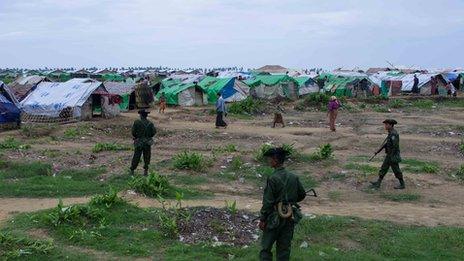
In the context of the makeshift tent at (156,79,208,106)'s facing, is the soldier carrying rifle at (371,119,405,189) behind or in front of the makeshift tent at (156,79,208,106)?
in front

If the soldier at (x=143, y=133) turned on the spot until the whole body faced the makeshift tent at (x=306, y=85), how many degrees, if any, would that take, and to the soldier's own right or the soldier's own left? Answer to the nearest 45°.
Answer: approximately 45° to the soldier's own right

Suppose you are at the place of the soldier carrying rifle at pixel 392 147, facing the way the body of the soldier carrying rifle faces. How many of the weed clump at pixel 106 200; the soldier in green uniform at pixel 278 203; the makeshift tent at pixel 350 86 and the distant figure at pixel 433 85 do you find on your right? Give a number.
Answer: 2

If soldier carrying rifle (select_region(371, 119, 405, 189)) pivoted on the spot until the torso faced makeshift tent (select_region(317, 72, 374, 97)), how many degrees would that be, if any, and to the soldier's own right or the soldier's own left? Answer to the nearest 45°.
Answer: approximately 90° to the soldier's own right

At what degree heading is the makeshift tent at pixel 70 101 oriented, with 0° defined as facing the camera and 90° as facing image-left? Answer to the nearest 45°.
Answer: approximately 315°

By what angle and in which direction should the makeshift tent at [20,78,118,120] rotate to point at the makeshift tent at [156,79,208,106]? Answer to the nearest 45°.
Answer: approximately 90° to its left

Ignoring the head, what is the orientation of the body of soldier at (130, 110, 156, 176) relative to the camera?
away from the camera

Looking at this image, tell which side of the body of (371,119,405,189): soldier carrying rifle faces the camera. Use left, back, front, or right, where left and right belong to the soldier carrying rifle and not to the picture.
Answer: left

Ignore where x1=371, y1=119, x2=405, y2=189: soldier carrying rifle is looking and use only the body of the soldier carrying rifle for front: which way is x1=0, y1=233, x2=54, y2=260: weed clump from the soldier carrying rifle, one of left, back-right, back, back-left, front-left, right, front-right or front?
front-left

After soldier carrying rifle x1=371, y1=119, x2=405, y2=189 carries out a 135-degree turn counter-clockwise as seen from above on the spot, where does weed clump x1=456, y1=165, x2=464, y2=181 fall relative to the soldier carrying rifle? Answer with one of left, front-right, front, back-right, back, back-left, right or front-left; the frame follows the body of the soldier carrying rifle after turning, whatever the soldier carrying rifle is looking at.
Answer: left

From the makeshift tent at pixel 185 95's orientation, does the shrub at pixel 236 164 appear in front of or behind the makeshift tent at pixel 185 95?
in front

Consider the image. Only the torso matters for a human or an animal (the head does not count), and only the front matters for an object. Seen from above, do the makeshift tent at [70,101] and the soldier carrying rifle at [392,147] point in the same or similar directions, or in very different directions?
very different directions

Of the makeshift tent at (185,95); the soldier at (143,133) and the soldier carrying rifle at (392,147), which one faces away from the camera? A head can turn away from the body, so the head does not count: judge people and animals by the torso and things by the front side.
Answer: the soldier

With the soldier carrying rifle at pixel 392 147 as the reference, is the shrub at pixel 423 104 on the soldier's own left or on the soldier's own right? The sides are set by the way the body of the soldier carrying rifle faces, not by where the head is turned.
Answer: on the soldier's own right
